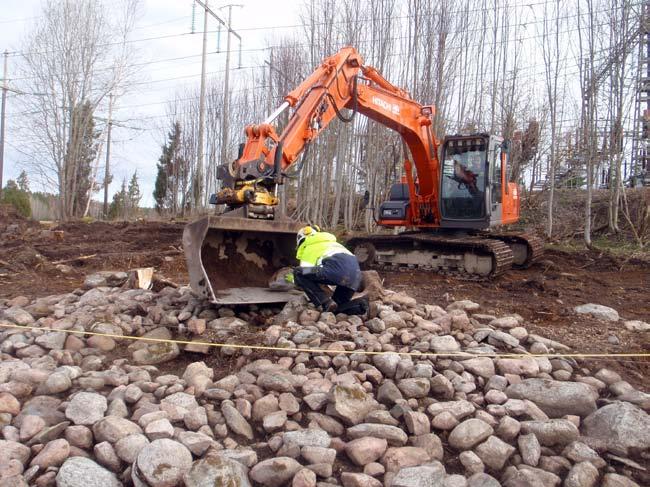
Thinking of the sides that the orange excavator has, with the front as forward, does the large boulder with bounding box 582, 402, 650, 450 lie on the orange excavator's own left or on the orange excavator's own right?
on the orange excavator's own left

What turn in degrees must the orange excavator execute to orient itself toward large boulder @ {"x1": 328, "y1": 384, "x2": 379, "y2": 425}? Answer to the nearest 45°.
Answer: approximately 45° to its left

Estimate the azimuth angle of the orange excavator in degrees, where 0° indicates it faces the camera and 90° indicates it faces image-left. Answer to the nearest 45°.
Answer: approximately 45°

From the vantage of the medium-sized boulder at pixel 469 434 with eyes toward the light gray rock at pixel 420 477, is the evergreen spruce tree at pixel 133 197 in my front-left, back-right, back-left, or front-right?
back-right

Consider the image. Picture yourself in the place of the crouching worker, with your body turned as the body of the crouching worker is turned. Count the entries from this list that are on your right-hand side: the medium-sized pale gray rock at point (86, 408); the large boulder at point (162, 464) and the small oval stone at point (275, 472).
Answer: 0

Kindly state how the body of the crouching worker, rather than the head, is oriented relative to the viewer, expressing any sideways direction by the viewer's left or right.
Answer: facing away from the viewer and to the left of the viewer

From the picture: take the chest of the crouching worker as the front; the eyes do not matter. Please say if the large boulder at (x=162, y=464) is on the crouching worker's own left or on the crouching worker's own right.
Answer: on the crouching worker's own left

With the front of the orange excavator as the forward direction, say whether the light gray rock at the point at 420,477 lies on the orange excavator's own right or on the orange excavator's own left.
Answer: on the orange excavator's own left

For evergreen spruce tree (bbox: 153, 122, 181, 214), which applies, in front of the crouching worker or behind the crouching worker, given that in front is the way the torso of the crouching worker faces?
in front

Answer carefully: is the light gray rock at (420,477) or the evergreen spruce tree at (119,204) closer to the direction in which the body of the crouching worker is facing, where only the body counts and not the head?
the evergreen spruce tree

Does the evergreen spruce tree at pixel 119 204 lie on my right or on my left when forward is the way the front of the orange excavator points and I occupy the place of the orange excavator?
on my right

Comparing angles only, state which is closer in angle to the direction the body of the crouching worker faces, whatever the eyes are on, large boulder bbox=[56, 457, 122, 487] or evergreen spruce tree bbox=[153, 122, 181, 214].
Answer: the evergreen spruce tree

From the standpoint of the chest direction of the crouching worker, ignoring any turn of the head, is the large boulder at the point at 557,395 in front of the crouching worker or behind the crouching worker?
behind
